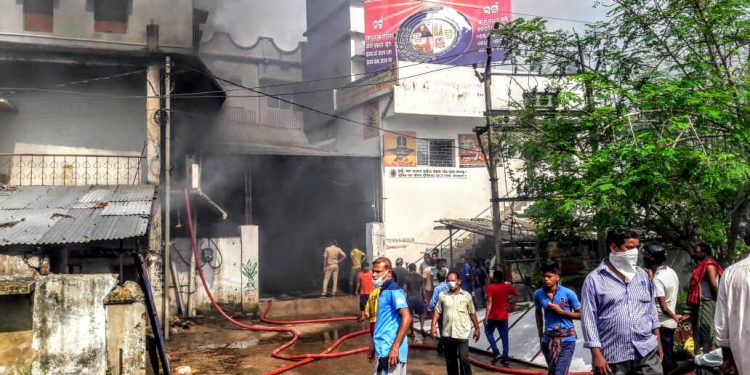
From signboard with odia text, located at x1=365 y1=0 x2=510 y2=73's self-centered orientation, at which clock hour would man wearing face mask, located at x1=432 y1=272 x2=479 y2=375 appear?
The man wearing face mask is roughly at 12 o'clock from the signboard with odia text.

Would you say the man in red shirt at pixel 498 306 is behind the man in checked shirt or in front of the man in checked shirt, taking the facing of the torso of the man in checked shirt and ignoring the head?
behind

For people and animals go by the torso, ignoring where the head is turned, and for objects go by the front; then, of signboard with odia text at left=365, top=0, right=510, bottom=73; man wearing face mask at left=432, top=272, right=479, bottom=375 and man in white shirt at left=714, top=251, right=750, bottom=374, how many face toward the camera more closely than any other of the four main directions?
2

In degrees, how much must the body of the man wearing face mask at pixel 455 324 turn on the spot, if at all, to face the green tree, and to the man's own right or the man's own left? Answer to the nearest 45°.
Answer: approximately 90° to the man's own left

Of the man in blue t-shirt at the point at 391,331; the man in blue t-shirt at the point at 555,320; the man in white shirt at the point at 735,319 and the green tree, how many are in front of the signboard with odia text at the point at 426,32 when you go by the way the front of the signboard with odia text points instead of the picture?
4

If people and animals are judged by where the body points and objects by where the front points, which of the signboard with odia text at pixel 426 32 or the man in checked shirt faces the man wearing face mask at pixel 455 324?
the signboard with odia text

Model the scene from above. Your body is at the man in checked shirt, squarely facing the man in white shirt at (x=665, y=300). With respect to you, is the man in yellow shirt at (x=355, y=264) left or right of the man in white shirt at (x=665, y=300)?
left

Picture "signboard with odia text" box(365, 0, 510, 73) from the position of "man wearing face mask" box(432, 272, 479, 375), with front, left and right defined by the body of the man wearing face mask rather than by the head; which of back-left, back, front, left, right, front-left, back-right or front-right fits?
back

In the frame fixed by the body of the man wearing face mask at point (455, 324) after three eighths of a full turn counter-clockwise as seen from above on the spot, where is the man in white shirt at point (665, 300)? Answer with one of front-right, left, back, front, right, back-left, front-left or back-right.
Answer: front-right

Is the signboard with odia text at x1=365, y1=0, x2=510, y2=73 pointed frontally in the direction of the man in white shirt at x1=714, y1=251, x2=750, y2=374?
yes

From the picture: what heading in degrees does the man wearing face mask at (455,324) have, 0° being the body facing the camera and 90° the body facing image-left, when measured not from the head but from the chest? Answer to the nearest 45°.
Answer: approximately 0°

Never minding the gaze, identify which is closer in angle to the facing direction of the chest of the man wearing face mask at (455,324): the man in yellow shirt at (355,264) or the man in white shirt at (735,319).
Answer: the man in white shirt

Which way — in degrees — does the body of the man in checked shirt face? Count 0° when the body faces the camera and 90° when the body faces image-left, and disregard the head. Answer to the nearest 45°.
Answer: approximately 315°
